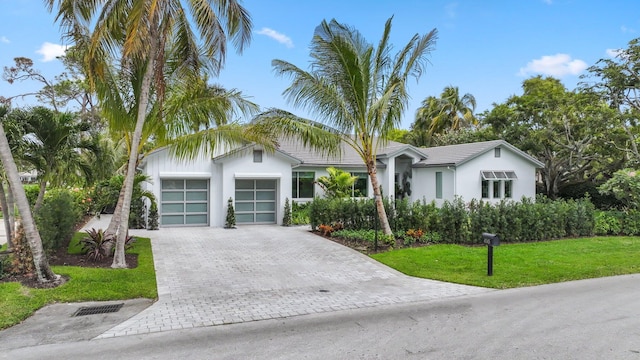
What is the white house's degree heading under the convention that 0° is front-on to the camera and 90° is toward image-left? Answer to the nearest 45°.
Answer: approximately 0°

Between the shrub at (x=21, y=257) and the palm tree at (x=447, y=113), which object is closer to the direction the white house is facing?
the shrub

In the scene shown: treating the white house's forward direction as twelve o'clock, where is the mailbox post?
The mailbox post is roughly at 11 o'clock from the white house.

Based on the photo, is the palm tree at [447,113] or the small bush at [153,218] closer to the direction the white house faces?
the small bush

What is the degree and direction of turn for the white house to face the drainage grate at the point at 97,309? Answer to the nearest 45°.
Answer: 0° — it already faces it

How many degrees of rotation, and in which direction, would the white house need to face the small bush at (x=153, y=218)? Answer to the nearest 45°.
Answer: approximately 45° to its right

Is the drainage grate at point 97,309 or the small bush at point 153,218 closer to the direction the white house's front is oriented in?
the drainage grate
